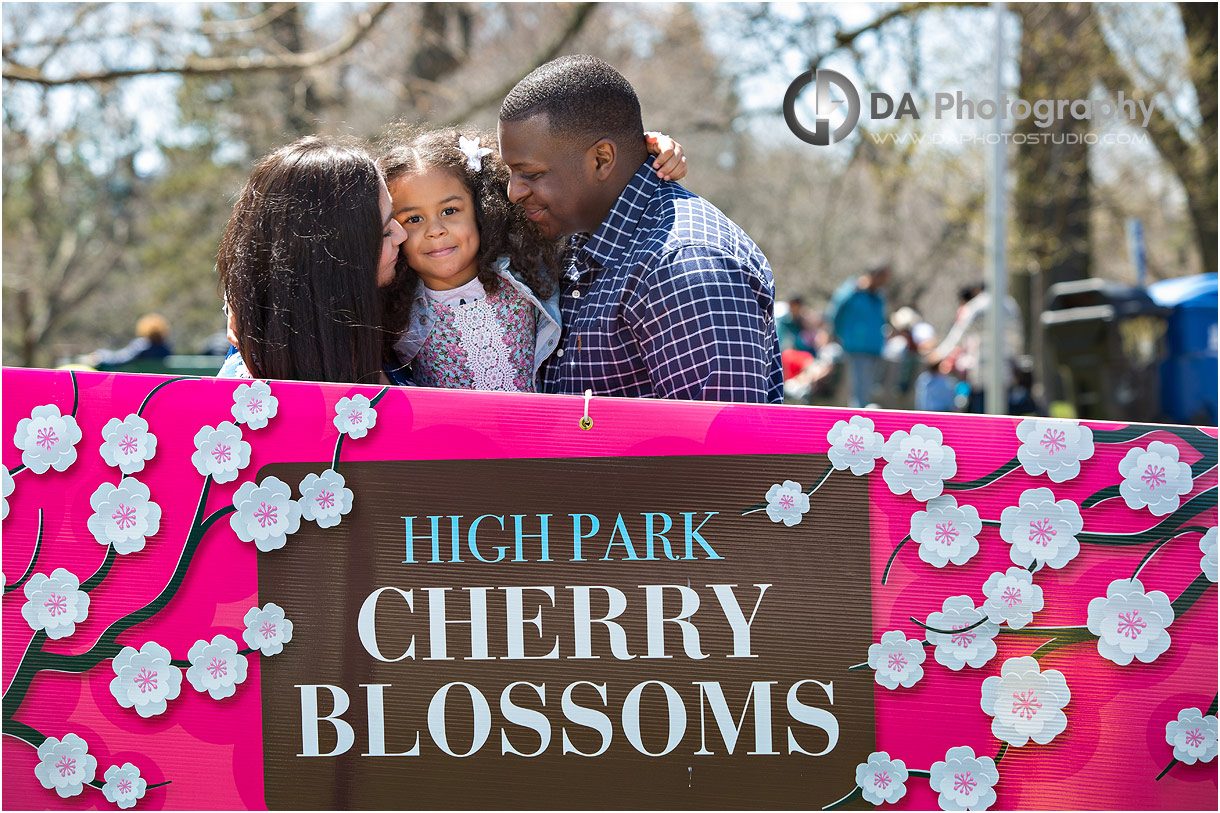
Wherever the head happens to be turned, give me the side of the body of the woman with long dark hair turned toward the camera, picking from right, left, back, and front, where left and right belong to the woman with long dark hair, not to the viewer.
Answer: right

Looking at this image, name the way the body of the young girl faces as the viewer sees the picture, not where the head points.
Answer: toward the camera

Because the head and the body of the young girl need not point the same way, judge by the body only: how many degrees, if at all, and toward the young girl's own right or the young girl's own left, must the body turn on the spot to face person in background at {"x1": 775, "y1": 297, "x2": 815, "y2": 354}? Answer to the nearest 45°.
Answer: approximately 180°

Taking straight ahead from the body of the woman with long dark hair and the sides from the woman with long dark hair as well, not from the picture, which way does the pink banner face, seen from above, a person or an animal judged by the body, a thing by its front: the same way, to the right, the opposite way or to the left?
to the right

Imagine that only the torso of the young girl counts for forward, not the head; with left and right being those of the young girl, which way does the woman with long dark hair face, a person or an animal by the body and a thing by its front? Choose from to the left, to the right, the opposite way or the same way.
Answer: to the left

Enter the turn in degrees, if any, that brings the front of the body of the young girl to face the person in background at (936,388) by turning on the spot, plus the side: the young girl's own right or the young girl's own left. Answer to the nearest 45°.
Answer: approximately 135° to the young girl's own left

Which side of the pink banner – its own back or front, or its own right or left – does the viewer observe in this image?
front

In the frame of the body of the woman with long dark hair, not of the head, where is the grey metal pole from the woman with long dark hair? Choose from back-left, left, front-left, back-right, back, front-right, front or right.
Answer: front-left

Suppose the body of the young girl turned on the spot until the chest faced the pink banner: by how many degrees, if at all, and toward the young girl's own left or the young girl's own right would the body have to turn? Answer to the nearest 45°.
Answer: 0° — they already face it

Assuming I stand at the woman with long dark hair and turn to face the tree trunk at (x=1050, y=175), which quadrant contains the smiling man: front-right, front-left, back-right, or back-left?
front-right
